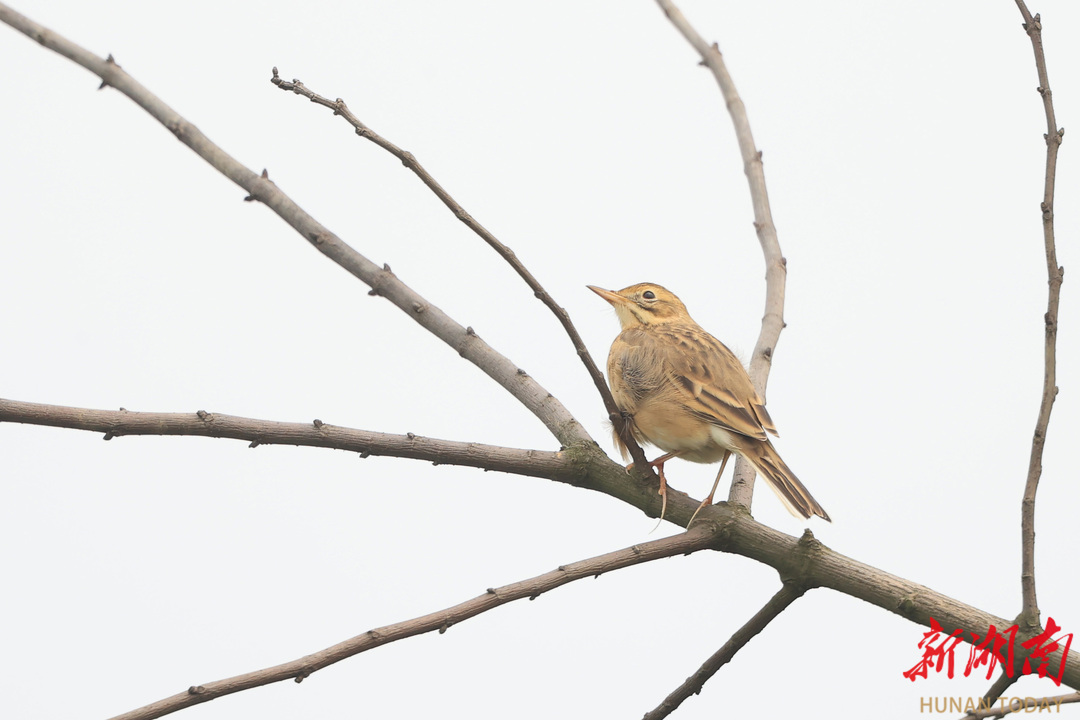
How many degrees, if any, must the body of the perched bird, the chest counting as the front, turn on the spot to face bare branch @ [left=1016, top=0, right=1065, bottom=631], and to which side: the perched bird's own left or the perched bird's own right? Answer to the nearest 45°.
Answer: approximately 135° to the perched bird's own left

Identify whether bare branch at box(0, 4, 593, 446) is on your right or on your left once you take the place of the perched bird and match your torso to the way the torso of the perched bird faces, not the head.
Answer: on your left

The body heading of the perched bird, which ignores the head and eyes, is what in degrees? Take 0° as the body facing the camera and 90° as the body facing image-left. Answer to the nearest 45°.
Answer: approximately 90°

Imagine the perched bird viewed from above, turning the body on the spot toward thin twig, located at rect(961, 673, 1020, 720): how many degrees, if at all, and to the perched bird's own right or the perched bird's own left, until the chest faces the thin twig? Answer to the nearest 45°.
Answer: approximately 135° to the perched bird's own left

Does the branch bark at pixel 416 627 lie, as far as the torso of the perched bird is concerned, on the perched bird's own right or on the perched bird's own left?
on the perched bird's own left

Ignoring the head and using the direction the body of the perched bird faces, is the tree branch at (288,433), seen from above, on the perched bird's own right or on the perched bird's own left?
on the perched bird's own left

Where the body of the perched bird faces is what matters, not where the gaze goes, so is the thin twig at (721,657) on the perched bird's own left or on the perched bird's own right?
on the perched bird's own left
